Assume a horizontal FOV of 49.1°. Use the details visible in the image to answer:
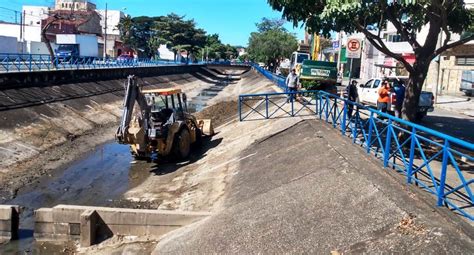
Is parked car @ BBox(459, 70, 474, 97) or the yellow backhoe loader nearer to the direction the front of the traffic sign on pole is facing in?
the yellow backhoe loader

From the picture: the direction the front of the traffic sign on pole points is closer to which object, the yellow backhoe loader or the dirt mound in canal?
the yellow backhoe loader

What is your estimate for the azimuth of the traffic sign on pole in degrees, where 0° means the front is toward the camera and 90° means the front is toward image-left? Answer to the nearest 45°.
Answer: approximately 0°

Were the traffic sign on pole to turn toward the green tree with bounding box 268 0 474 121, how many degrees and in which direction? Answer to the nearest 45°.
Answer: approximately 45° to its left

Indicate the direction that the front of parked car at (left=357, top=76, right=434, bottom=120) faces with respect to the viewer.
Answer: facing away from the viewer and to the left of the viewer

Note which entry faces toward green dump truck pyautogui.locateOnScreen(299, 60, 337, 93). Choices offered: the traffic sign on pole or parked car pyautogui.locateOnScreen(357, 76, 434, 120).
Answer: the parked car

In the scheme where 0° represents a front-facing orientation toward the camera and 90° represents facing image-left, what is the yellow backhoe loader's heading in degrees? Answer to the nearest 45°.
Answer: approximately 225°

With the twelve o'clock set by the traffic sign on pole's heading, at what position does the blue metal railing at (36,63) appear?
The blue metal railing is roughly at 4 o'clock from the traffic sign on pole.

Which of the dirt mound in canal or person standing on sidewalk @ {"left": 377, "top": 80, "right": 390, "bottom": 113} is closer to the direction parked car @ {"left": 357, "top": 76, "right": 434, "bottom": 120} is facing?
the dirt mound in canal

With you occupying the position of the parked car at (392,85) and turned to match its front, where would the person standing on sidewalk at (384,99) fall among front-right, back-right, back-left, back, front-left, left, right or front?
back-left

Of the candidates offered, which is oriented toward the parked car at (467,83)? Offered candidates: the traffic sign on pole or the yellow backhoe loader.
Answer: the yellow backhoe loader

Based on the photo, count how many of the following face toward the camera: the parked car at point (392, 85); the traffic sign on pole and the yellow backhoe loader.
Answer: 1
